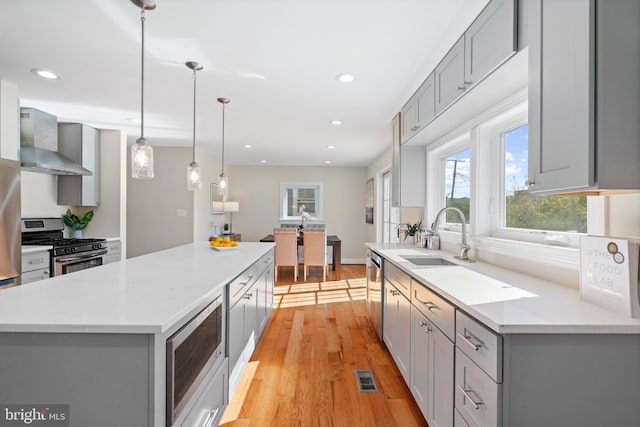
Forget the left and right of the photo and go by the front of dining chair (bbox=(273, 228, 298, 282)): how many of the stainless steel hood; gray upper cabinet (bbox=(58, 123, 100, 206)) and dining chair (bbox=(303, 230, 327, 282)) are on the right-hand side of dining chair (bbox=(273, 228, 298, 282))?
1

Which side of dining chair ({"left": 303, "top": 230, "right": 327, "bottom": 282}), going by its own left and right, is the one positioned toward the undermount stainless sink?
back

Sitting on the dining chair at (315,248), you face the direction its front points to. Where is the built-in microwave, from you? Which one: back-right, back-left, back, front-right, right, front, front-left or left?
back

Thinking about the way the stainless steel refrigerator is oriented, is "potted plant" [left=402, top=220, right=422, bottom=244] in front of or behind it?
in front

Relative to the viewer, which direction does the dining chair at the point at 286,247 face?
away from the camera

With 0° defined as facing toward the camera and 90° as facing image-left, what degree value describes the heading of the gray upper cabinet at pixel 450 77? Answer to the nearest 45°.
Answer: approximately 45°

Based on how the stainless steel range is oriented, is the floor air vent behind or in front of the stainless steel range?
in front

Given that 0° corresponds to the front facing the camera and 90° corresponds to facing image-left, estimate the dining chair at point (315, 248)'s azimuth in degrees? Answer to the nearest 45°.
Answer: approximately 180°

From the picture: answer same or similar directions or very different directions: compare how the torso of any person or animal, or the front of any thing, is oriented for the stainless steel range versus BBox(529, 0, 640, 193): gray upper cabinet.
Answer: very different directions

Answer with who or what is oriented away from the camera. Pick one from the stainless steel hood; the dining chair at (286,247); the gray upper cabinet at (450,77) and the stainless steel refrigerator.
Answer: the dining chair

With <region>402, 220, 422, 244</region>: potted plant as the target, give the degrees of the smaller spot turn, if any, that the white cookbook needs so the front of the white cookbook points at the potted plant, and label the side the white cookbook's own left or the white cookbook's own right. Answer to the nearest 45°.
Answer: approximately 90° to the white cookbook's own right
